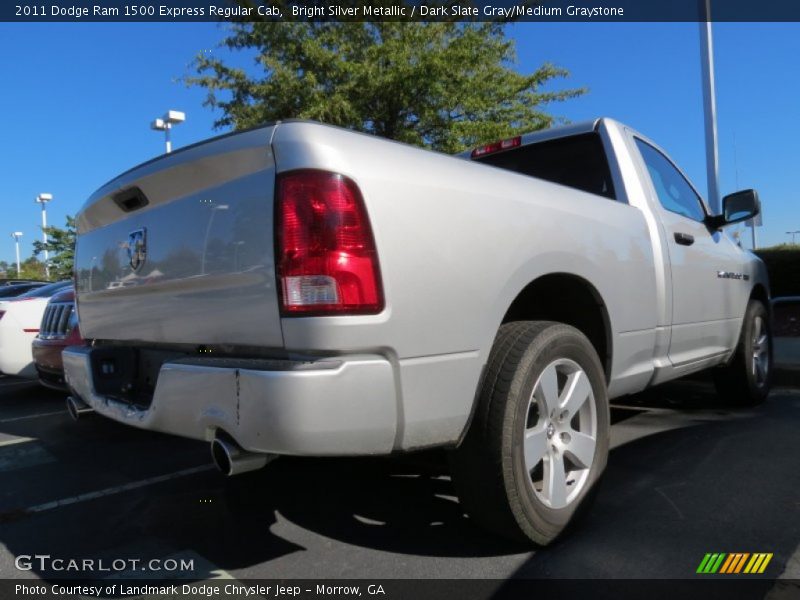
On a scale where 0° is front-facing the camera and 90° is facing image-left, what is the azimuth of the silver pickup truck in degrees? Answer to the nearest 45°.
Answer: approximately 225°

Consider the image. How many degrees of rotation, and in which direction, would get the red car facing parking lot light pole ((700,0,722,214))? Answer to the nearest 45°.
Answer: approximately 135° to its left

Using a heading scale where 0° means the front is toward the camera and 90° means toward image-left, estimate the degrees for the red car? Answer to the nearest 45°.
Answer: approximately 45°

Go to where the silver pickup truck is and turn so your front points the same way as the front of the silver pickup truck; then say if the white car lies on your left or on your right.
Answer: on your left

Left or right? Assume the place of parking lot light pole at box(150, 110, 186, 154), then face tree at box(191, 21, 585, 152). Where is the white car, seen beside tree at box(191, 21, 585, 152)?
right

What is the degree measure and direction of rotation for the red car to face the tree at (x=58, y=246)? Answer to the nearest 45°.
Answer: approximately 135° to its right

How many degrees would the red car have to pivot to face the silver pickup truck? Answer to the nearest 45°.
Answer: approximately 45° to its left
